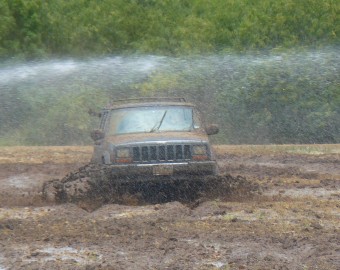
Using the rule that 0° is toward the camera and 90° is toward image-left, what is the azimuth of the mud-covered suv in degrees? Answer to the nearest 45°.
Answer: approximately 0°
